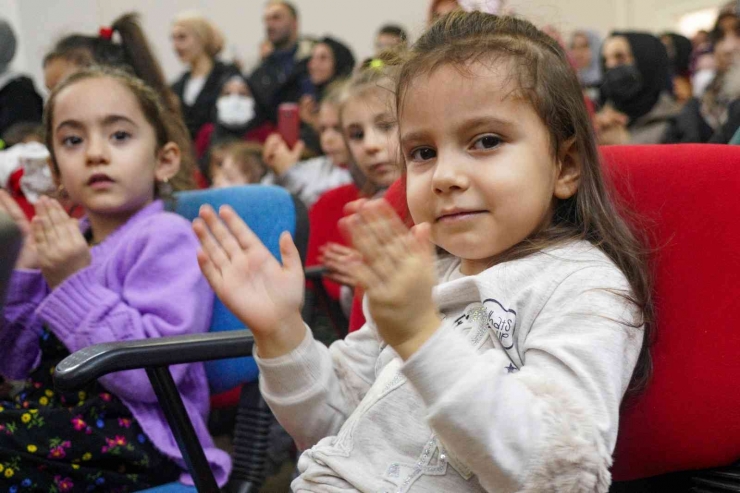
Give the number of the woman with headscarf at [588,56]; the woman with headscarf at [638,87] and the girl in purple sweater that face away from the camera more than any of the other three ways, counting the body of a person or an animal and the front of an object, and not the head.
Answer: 0

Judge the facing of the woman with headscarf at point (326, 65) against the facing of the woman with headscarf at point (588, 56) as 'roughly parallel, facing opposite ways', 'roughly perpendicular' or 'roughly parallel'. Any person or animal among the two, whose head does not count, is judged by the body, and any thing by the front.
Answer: roughly parallel

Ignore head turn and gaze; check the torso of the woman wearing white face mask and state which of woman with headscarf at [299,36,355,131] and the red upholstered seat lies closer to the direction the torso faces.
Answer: the red upholstered seat

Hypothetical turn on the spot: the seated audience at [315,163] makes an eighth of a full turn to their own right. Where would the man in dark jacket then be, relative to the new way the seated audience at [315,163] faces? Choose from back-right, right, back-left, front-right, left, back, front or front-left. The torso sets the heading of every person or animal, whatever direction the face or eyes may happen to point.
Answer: right

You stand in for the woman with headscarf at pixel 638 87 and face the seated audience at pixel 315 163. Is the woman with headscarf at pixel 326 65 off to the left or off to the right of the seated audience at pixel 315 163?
right

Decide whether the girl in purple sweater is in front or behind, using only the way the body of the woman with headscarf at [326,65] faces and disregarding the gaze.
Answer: in front

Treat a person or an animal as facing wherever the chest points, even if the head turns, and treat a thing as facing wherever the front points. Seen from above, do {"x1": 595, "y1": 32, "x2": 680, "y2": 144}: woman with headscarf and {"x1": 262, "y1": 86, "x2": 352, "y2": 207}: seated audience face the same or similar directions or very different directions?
same or similar directions

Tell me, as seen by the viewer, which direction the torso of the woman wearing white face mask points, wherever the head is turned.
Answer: toward the camera

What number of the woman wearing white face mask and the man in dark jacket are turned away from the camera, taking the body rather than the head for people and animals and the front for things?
0

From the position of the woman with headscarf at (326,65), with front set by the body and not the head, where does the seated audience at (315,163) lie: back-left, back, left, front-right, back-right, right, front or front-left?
front-left

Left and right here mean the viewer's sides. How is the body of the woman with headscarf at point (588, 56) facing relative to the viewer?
facing the viewer and to the left of the viewer

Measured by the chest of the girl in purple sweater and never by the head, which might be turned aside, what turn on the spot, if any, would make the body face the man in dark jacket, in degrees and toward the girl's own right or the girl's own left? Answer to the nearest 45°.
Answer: approximately 135° to the girl's own right

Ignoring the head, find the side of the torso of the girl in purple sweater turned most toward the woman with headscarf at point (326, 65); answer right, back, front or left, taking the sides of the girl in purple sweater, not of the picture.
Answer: back

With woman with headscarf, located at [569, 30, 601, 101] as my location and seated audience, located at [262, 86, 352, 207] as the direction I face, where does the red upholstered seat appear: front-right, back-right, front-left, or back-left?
front-left

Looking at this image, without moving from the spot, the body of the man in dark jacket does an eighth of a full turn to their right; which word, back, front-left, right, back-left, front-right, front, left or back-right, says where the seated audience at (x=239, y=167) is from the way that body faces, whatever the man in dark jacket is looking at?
left

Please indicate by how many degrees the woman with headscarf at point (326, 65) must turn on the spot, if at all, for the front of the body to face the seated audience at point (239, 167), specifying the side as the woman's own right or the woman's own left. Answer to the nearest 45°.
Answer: approximately 45° to the woman's own left
